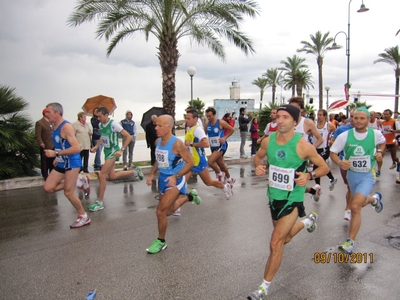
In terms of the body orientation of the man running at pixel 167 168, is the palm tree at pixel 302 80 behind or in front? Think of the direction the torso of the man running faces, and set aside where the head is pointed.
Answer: behind

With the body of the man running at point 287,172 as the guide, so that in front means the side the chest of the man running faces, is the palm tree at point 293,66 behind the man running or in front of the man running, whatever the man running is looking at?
behind

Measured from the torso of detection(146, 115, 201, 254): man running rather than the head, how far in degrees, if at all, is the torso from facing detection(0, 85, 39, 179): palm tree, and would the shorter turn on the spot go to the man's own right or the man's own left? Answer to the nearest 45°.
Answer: approximately 90° to the man's own right

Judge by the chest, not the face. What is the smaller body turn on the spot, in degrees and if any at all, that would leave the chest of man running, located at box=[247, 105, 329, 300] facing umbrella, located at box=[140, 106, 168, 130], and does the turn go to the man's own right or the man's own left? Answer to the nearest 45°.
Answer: approximately 90° to the man's own right

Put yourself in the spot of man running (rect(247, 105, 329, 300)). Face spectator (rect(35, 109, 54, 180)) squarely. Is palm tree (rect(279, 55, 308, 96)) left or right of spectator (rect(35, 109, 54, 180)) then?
right

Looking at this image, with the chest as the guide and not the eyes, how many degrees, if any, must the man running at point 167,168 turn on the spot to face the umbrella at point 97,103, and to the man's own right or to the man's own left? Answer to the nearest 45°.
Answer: approximately 135° to the man's own right

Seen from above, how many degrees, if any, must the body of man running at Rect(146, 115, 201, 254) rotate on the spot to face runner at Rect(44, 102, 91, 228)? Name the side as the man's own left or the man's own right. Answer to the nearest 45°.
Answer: approximately 90° to the man's own right

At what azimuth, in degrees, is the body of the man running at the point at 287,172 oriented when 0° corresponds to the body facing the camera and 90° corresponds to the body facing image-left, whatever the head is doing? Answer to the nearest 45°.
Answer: approximately 45°

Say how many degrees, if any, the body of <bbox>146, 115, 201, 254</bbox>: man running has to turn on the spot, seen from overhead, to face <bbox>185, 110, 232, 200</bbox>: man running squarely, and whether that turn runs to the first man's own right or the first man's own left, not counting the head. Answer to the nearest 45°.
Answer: approximately 135° to the first man's own right

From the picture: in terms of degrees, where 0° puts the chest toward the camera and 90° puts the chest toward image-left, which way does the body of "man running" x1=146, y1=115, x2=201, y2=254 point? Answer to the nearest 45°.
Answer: approximately 45°
